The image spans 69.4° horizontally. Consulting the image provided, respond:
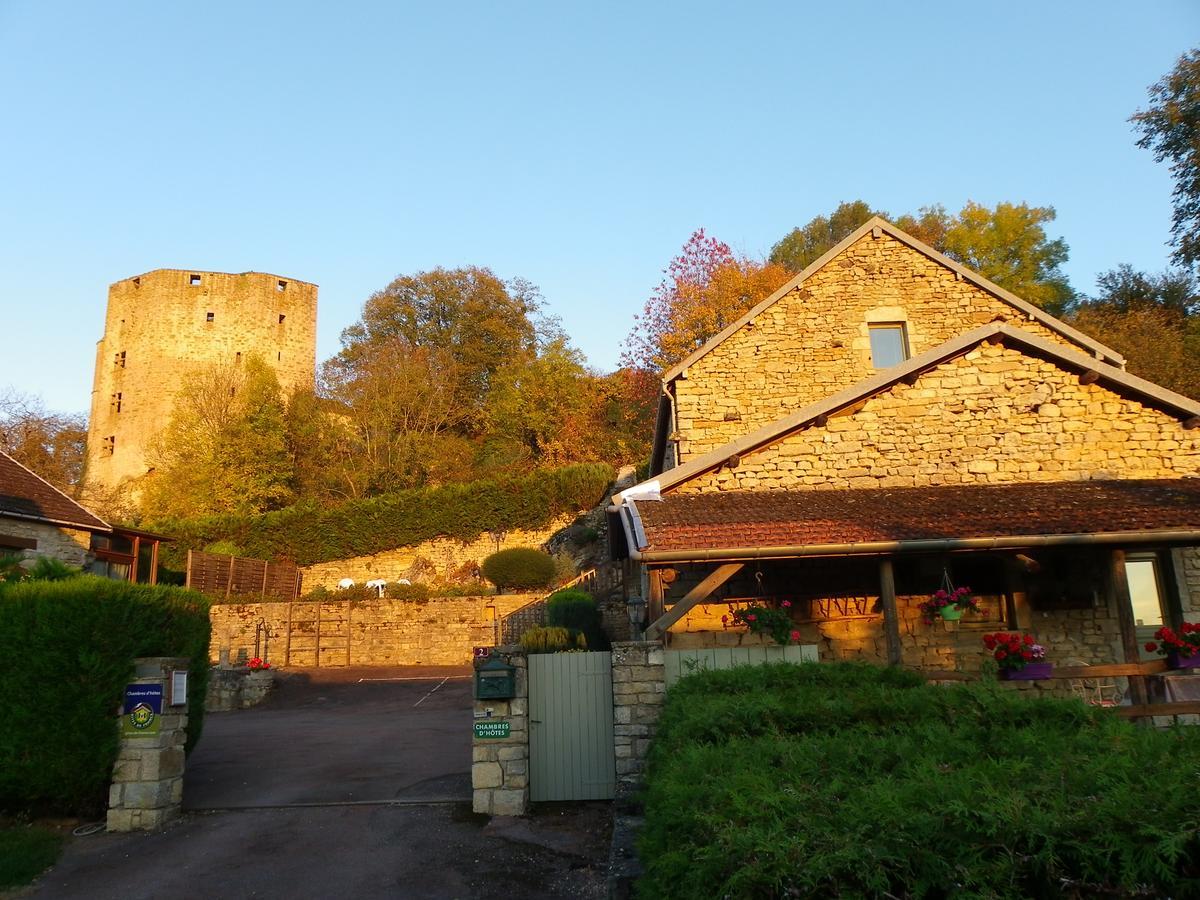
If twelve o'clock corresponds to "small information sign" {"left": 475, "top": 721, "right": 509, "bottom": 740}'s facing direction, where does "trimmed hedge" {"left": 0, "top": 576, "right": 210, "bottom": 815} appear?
The trimmed hedge is roughly at 3 o'clock from the small information sign.

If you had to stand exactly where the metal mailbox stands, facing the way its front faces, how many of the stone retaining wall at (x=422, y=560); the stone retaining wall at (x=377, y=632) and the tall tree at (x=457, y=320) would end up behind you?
3

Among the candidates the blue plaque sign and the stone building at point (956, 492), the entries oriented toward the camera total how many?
2

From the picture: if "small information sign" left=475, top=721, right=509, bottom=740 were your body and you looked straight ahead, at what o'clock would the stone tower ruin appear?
The stone tower ruin is roughly at 5 o'clock from the small information sign.

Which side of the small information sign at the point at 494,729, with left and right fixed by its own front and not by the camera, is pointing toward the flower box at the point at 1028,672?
left

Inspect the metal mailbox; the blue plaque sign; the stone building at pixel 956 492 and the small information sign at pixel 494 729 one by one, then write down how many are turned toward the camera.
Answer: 4

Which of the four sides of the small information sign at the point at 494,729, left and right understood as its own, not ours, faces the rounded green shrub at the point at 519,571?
back

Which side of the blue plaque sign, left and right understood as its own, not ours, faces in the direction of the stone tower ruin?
back

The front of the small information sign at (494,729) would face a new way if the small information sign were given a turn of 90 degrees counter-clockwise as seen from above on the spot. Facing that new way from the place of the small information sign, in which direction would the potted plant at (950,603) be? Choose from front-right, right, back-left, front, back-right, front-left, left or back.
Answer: front

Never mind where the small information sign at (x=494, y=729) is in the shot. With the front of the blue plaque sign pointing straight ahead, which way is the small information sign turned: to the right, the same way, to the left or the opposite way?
the same way

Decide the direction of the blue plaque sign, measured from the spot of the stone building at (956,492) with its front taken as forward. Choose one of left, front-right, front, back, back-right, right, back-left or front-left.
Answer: front-right

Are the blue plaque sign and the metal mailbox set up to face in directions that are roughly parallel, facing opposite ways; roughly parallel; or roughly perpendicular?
roughly parallel

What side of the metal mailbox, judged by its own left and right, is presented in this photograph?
front

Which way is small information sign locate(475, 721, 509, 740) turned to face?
toward the camera

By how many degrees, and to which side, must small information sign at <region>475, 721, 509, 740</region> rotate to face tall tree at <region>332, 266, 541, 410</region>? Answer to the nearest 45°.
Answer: approximately 180°

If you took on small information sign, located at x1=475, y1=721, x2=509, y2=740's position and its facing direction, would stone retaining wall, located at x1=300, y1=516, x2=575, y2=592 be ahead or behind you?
behind

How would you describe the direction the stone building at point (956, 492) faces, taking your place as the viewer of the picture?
facing the viewer
